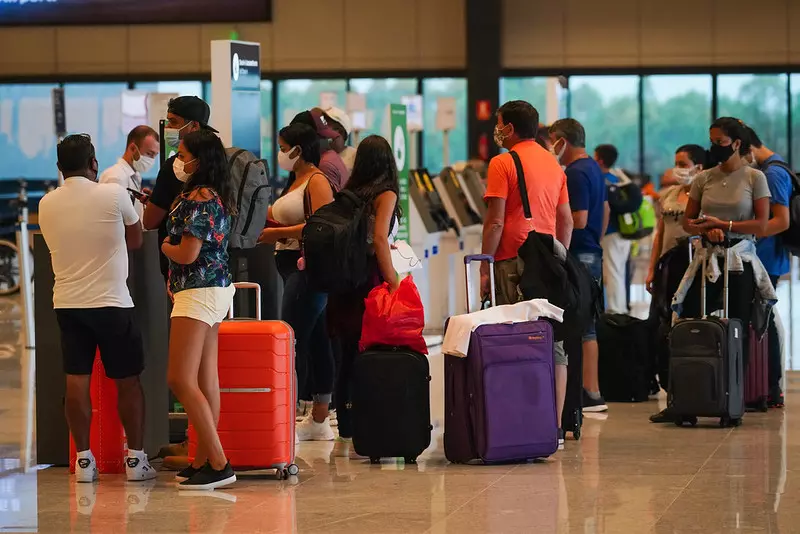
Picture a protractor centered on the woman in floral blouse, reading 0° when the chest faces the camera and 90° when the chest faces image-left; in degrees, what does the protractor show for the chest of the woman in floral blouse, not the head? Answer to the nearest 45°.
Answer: approximately 90°

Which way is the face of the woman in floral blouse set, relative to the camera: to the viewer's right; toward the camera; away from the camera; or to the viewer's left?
to the viewer's left

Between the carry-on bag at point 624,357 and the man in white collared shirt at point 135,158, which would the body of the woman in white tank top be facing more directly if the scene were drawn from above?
the man in white collared shirt

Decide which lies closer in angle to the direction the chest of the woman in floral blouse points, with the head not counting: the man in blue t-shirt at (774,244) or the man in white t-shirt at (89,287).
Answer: the man in white t-shirt

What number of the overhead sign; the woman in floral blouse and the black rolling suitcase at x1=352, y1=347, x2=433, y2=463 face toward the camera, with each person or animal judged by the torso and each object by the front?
2

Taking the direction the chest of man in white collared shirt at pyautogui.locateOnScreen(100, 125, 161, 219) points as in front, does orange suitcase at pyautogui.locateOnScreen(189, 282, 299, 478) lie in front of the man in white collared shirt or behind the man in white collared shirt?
in front
